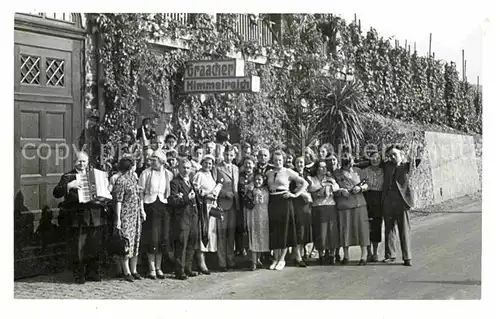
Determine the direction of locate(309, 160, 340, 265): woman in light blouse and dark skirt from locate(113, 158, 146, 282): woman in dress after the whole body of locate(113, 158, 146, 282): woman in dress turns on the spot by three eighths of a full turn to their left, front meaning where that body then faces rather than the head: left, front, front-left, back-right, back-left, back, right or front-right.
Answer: right

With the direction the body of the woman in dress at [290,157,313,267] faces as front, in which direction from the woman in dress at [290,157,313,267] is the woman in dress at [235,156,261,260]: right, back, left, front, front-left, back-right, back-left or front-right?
right

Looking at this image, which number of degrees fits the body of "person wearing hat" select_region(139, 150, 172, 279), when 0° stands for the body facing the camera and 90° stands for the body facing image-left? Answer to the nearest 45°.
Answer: approximately 0°

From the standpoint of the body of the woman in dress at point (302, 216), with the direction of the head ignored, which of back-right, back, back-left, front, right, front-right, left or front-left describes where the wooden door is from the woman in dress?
right

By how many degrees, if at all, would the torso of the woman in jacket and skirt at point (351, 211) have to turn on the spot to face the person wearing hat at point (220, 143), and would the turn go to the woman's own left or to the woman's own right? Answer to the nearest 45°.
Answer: approximately 90° to the woman's own right

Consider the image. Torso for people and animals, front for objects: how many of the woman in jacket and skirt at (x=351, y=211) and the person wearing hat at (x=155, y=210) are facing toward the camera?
2
